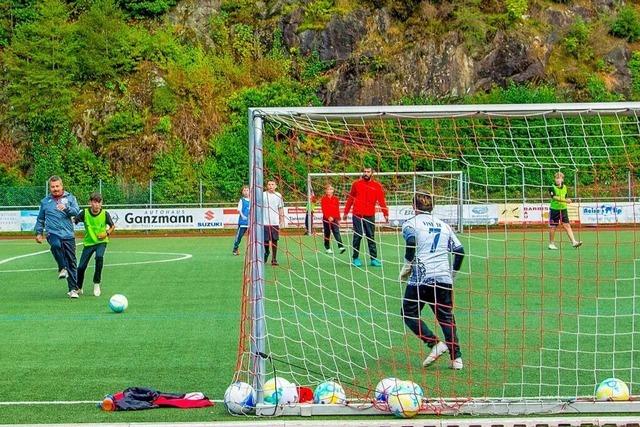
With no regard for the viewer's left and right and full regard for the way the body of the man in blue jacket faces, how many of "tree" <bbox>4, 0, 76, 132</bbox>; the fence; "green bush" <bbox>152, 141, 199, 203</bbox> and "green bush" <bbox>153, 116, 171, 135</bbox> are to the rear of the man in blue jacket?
4

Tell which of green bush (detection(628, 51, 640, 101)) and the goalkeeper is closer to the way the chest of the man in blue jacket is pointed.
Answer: the goalkeeper

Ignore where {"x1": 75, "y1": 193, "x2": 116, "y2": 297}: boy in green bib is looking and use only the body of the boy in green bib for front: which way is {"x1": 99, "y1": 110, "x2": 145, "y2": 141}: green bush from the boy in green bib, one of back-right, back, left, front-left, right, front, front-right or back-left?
back

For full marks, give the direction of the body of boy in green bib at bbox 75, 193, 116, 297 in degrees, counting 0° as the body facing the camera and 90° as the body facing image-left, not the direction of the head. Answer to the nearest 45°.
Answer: approximately 0°

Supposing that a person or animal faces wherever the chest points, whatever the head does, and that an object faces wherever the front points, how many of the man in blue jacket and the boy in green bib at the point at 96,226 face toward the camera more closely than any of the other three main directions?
2

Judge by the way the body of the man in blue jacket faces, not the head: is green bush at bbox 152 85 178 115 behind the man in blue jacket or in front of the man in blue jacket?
behind

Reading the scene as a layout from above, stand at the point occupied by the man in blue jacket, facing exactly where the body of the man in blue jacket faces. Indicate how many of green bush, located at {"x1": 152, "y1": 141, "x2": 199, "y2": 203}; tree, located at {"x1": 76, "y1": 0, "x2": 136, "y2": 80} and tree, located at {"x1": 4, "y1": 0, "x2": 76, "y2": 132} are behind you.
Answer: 3

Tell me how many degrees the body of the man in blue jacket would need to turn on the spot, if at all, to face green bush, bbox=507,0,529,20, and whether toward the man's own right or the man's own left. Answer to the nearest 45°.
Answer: approximately 135° to the man's own left

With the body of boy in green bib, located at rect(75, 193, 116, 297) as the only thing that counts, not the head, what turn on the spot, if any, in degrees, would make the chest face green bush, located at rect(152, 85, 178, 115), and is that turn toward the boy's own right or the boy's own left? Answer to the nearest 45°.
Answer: approximately 180°

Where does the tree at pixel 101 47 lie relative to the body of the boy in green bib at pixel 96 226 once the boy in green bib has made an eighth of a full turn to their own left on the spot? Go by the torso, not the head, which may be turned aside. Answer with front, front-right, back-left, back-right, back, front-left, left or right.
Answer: back-left

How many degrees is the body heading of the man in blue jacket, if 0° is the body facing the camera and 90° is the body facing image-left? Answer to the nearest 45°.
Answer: approximately 0°

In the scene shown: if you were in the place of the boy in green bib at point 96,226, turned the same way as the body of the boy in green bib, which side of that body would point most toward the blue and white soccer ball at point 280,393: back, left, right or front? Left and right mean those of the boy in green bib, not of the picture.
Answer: front
